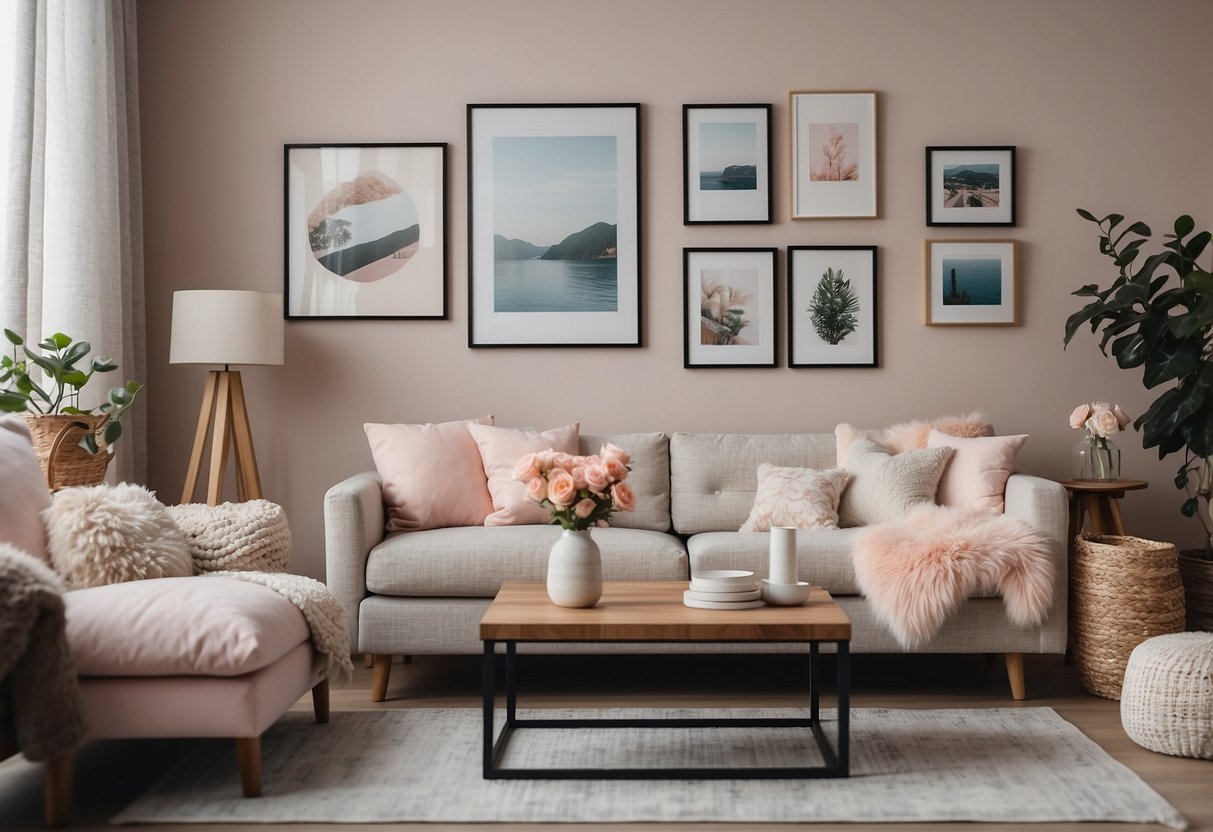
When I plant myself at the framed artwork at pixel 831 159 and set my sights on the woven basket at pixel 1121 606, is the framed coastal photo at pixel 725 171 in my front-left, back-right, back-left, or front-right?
back-right

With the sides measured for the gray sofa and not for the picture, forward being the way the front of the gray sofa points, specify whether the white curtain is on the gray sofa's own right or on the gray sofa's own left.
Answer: on the gray sofa's own right

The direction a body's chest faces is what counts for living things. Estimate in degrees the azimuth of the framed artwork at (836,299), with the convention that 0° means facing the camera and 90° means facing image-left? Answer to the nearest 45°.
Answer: approximately 0°

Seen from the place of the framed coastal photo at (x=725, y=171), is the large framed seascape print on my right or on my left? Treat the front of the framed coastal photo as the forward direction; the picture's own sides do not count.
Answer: on my right
